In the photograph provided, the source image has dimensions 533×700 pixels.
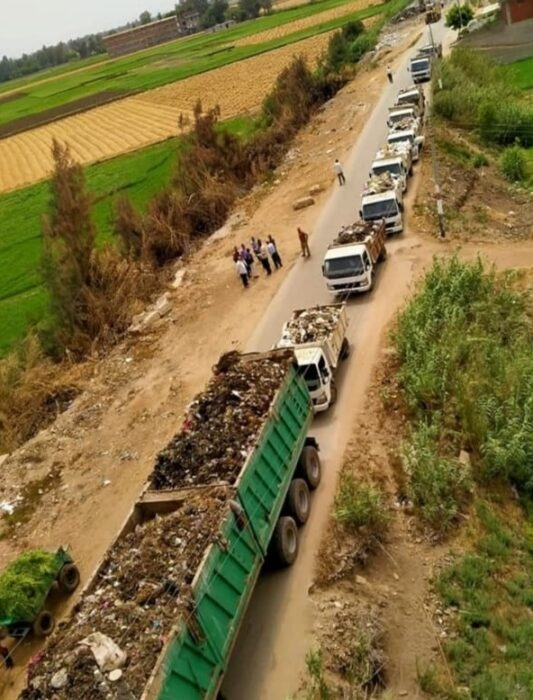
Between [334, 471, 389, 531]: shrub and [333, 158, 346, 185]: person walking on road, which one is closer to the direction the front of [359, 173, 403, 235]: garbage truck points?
the shrub

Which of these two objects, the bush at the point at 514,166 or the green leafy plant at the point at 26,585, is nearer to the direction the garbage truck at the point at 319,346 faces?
the green leafy plant

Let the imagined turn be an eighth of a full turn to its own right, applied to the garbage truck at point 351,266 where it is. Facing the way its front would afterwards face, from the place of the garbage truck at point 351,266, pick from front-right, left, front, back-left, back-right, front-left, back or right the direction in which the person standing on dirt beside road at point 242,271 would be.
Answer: front-right

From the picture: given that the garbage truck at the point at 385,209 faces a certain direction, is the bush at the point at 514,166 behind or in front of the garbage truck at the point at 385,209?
behind

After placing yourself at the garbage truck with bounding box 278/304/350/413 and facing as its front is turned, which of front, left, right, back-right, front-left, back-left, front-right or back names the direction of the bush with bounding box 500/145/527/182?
back

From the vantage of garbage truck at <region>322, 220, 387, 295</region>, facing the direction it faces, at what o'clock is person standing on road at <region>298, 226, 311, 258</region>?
The person standing on road is roughly at 4 o'clock from the garbage truck.

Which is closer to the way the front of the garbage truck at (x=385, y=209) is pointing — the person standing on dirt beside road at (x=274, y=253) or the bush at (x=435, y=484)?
the bush

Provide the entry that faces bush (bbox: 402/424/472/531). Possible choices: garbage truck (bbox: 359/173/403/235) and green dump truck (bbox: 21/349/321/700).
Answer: the garbage truck

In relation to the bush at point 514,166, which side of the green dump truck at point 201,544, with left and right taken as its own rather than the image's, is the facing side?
back

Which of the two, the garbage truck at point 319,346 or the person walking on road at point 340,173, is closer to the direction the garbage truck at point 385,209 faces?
the garbage truck

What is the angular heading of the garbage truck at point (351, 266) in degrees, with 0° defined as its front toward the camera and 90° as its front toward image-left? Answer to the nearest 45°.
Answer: approximately 45°

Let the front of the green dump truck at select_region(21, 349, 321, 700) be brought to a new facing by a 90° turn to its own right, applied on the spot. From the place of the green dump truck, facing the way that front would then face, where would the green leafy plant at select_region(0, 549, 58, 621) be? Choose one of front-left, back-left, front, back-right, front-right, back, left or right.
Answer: front
